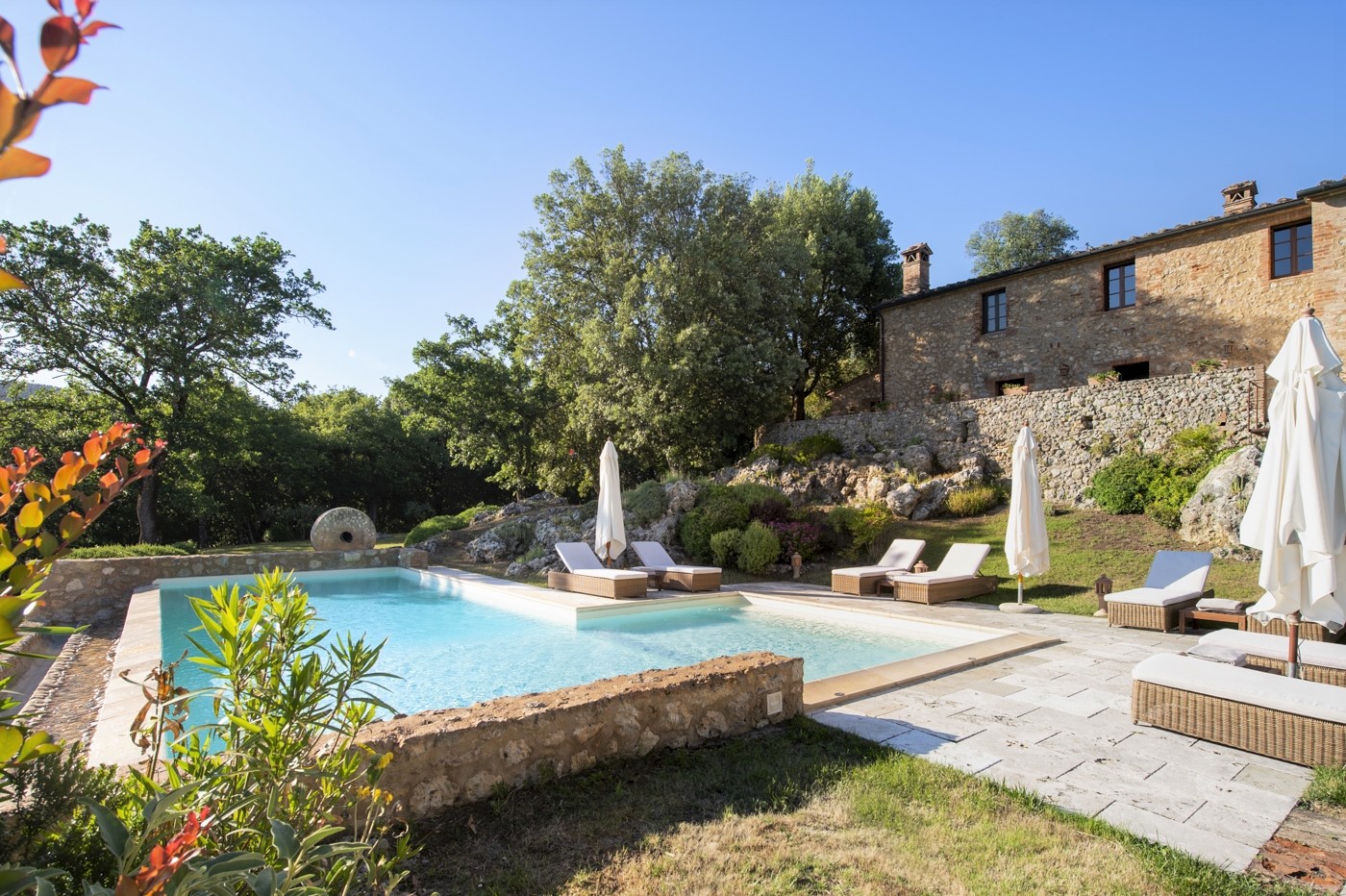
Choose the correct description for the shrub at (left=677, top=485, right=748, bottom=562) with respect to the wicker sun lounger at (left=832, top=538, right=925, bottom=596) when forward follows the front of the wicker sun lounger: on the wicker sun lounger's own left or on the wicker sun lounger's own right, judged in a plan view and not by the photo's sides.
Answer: on the wicker sun lounger's own right

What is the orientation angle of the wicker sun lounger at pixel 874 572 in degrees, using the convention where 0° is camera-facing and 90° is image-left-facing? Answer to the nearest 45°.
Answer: approximately 45°

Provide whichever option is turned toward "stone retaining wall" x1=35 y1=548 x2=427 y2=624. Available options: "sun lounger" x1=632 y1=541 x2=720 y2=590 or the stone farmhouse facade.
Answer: the stone farmhouse facade

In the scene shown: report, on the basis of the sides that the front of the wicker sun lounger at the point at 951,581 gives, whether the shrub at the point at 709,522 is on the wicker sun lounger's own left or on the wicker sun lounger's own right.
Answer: on the wicker sun lounger's own right

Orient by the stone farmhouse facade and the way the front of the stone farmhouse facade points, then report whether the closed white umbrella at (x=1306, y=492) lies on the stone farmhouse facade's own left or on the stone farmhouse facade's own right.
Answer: on the stone farmhouse facade's own left

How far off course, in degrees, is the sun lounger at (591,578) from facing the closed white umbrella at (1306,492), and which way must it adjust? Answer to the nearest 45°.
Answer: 0° — it already faces it

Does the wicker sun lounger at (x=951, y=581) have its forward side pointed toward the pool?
yes

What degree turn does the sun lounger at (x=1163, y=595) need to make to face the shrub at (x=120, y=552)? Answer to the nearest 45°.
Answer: approximately 45° to its right

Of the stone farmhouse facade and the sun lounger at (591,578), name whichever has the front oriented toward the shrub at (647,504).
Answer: the stone farmhouse facade

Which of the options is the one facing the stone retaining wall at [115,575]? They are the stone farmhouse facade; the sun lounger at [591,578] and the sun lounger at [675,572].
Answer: the stone farmhouse facade
